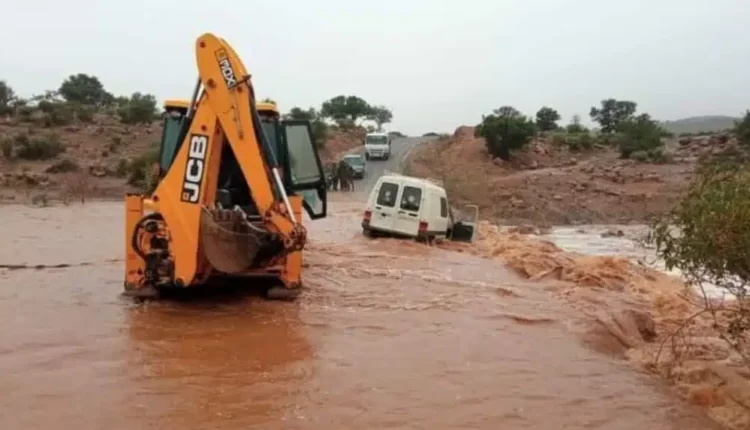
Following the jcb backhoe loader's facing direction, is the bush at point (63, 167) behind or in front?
in front

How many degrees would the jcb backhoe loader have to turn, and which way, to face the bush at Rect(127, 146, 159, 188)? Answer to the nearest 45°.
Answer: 0° — it already faces it

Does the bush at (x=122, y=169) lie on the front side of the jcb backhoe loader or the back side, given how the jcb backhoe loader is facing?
on the front side

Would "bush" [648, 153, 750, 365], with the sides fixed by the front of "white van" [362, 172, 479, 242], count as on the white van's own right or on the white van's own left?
on the white van's own right

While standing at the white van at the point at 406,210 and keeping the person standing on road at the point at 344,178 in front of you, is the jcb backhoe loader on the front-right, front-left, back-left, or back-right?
back-left

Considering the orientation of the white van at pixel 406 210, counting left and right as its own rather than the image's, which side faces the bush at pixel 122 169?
left

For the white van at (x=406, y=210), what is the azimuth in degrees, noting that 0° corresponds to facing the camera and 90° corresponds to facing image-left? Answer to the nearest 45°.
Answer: approximately 225°

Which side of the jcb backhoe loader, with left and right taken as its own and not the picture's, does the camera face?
back

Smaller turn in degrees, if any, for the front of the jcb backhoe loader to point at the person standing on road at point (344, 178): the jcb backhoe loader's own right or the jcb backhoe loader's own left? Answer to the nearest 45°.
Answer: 0° — it already faces them

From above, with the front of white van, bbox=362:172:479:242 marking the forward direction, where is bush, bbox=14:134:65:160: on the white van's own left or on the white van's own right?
on the white van's own left

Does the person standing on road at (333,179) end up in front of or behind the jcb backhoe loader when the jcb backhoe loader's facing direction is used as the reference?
in front

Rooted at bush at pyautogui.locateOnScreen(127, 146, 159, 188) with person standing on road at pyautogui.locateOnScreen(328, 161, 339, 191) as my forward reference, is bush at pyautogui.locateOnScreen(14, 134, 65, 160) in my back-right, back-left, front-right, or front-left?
back-left

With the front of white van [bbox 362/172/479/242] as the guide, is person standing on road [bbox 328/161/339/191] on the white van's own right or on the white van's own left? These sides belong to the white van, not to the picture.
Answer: on the white van's own left

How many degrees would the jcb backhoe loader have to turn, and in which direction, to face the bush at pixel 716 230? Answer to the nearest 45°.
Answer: approximately 135° to its right

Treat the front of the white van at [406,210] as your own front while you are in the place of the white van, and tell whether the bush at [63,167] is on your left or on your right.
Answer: on your left
